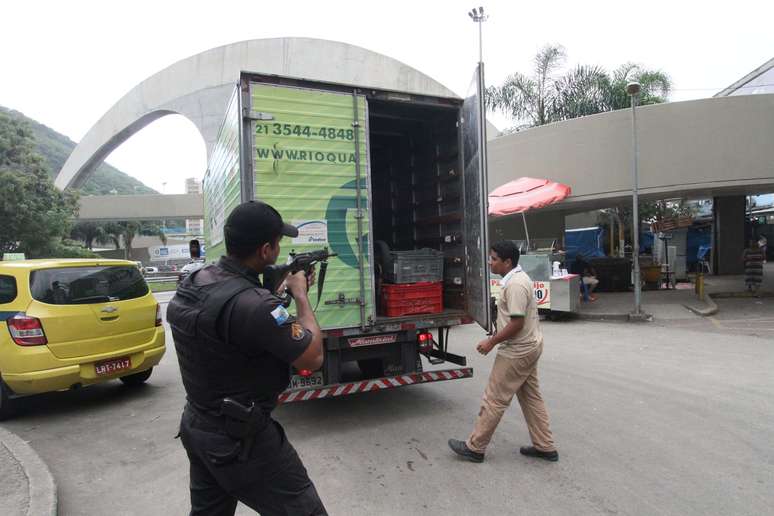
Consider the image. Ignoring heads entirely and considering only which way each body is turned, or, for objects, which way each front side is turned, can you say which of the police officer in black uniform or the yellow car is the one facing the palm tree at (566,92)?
the police officer in black uniform

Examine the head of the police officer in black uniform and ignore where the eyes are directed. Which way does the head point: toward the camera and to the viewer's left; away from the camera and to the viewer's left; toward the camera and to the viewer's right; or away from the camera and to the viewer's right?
away from the camera and to the viewer's right

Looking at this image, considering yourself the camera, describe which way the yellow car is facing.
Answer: facing away from the viewer and to the left of the viewer

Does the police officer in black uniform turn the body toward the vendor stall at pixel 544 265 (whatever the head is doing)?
yes

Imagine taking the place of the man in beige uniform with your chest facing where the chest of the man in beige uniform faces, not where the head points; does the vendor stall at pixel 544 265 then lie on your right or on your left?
on your right

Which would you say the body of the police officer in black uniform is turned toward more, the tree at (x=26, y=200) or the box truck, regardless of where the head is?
the box truck

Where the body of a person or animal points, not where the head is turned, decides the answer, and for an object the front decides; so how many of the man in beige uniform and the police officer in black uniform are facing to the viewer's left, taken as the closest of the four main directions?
1

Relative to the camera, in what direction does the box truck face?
facing away from the viewer and to the left of the viewer

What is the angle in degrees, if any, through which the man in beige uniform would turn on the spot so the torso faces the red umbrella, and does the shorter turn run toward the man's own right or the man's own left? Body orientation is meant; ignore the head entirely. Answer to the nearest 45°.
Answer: approximately 90° to the man's own right

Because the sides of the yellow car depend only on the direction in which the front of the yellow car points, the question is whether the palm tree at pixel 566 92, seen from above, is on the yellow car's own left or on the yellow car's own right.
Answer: on the yellow car's own right

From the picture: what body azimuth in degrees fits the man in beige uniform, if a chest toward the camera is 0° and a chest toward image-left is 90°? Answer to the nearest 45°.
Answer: approximately 90°
